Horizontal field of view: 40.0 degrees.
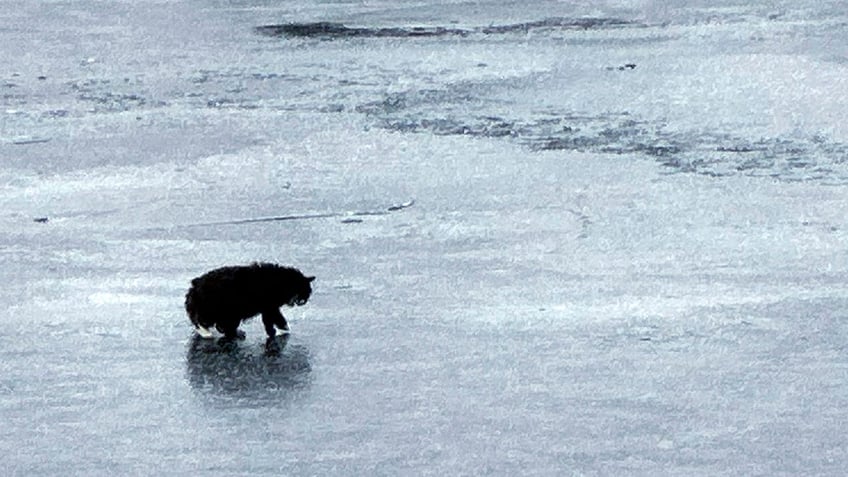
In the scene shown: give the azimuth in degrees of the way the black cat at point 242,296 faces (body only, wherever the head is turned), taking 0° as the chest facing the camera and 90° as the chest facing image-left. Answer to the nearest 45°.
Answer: approximately 270°
